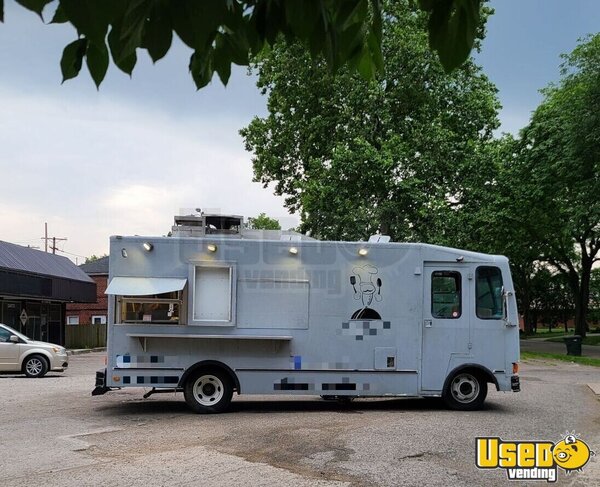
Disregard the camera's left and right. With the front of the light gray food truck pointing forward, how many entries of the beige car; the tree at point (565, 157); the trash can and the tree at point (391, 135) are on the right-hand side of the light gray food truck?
0

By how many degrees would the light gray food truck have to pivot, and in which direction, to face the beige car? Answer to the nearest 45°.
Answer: approximately 135° to its left

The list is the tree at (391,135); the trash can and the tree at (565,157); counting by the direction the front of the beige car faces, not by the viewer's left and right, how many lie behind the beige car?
0

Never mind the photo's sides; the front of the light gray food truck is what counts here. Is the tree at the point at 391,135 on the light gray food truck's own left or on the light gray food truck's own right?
on the light gray food truck's own left

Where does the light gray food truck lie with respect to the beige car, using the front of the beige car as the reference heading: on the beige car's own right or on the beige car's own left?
on the beige car's own right

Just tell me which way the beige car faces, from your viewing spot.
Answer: facing to the right of the viewer

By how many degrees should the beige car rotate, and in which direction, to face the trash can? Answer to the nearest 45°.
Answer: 0° — it already faces it

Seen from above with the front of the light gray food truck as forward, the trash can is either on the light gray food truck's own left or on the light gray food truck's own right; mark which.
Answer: on the light gray food truck's own left

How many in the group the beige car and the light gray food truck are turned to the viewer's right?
2

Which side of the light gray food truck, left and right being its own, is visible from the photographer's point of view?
right
